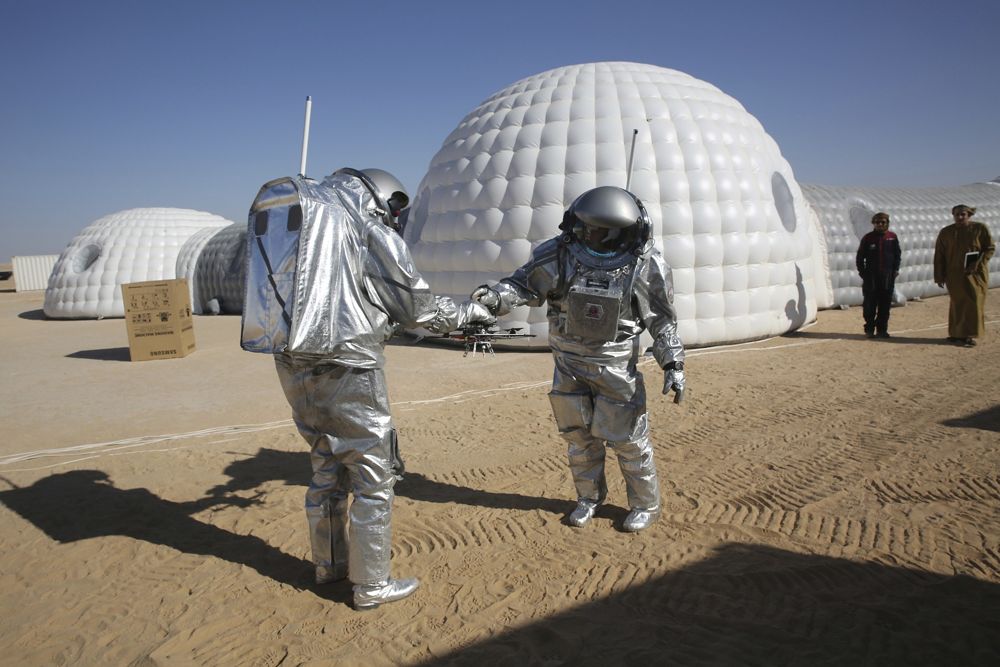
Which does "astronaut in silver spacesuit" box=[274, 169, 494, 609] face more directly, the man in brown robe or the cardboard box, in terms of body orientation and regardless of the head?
the man in brown robe

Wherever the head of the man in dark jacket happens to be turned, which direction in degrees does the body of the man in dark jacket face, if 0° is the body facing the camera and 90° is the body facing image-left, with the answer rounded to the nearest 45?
approximately 0°

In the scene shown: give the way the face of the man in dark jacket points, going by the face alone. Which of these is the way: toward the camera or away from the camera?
toward the camera

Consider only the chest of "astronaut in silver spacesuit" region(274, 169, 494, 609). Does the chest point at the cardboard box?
no

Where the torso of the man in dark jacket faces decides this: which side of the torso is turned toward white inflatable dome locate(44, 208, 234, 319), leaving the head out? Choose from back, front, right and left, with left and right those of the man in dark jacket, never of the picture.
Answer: right

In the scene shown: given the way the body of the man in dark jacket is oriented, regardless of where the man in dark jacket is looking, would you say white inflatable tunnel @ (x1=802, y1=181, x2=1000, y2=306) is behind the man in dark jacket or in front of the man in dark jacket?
behind

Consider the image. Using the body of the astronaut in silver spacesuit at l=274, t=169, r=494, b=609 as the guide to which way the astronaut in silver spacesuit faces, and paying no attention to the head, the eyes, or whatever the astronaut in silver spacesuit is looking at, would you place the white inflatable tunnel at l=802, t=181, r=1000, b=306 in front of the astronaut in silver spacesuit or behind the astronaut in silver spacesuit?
in front

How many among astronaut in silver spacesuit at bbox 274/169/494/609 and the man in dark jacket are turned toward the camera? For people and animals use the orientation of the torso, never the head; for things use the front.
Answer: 1

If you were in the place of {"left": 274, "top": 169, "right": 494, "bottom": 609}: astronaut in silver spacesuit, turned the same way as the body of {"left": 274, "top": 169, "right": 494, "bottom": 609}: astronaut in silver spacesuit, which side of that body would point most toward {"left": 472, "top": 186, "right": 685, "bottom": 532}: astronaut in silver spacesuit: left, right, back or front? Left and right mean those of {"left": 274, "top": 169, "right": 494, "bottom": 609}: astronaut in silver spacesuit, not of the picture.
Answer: front

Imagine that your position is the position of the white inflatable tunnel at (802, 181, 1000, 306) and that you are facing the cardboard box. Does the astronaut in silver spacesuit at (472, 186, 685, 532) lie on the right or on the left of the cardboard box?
left

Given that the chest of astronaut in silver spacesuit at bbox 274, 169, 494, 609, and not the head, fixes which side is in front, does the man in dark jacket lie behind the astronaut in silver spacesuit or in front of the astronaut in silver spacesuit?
in front

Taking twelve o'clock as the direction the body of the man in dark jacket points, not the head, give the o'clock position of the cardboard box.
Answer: The cardboard box is roughly at 2 o'clock from the man in dark jacket.

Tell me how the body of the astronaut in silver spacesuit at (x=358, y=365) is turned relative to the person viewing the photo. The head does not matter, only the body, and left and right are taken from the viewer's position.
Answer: facing to the right of the viewer
